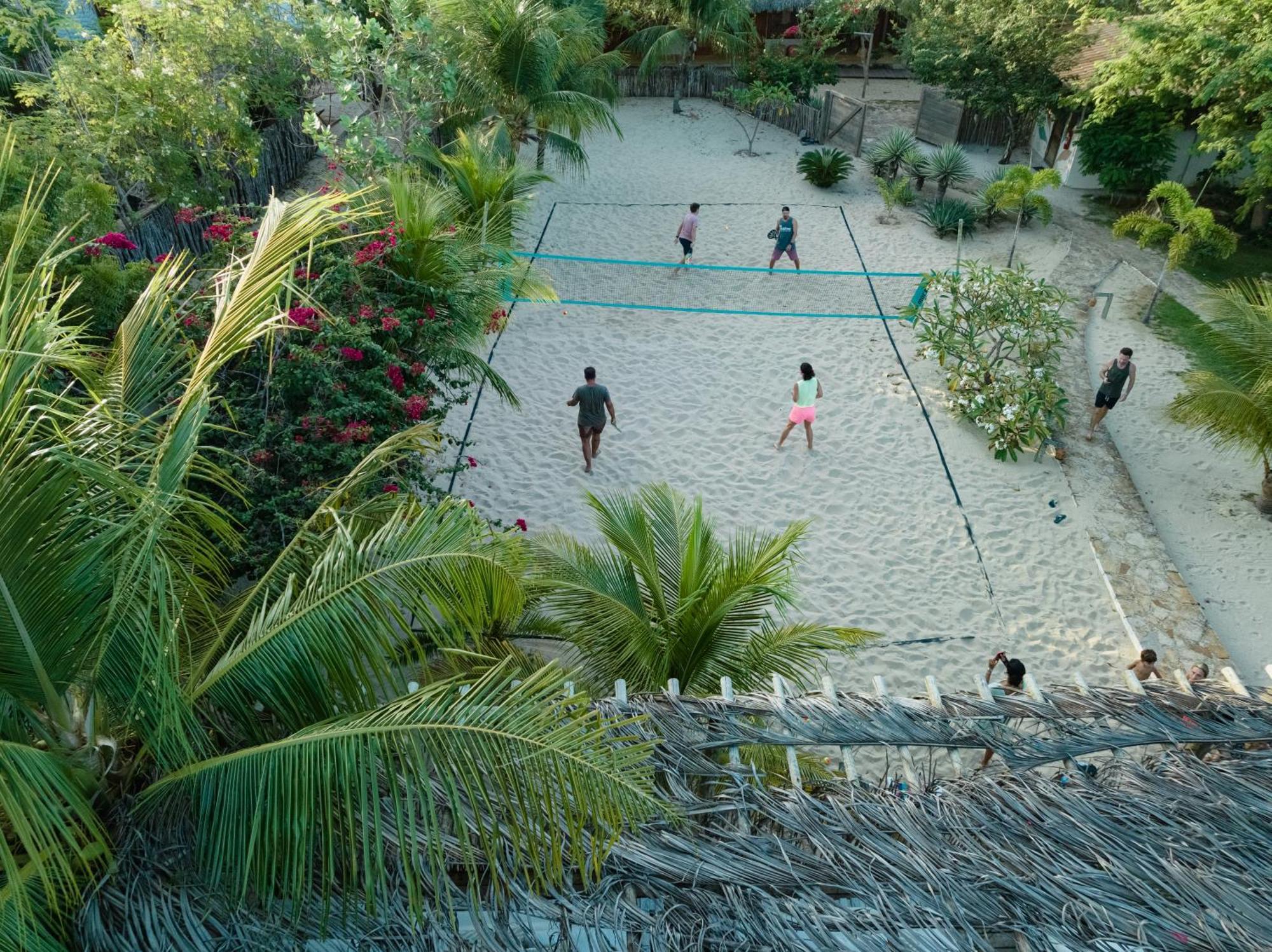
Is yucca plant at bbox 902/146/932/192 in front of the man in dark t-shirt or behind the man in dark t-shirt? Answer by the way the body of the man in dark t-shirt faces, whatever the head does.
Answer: in front

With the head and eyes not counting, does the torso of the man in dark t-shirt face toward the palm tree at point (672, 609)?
no

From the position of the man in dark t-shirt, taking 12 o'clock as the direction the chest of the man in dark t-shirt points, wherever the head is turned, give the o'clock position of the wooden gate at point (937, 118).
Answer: The wooden gate is roughly at 1 o'clock from the man in dark t-shirt.

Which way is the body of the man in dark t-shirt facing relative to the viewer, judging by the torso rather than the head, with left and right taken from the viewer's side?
facing away from the viewer

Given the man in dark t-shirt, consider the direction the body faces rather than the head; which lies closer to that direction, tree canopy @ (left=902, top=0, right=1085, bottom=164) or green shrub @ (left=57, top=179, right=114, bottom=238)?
the tree canopy

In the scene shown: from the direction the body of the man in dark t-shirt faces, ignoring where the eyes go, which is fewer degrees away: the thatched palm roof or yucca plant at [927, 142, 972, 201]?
the yucca plant

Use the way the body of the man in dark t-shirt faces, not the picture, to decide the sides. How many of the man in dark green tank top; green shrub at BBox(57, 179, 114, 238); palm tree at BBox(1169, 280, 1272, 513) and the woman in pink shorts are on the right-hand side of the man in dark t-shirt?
3

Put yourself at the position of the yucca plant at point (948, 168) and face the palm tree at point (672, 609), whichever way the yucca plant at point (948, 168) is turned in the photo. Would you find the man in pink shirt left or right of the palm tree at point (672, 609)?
right

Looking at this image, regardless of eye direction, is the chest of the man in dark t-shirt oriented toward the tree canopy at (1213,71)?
no

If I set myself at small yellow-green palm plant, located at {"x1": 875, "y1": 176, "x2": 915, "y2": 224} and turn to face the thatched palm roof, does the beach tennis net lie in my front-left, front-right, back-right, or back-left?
front-right

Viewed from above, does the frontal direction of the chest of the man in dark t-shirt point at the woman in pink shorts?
no

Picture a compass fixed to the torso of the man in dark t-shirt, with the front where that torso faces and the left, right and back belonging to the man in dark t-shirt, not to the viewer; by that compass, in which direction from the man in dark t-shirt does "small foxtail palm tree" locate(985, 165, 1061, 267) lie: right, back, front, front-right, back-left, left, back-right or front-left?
front-right

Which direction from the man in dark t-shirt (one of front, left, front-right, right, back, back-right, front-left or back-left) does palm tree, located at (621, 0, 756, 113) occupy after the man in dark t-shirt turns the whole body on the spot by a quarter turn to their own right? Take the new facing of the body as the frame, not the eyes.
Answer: left

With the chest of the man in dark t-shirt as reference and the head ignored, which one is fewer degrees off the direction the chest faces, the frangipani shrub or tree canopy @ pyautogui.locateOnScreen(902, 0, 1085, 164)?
the tree canopy

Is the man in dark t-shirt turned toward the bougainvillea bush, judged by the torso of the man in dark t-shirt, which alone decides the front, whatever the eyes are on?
no

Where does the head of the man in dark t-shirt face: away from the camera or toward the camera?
away from the camera

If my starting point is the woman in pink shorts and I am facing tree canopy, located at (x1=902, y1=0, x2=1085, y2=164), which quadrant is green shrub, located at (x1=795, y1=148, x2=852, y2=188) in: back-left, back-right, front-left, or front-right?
front-left

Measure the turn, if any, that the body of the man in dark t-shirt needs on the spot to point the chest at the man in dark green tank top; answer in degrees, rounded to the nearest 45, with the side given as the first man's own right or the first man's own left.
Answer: approximately 90° to the first man's own right

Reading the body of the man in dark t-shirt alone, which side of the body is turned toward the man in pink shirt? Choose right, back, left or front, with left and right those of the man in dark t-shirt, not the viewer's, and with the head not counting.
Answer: front

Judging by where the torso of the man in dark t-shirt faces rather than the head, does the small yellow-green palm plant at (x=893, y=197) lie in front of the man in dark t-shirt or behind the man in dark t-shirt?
in front
